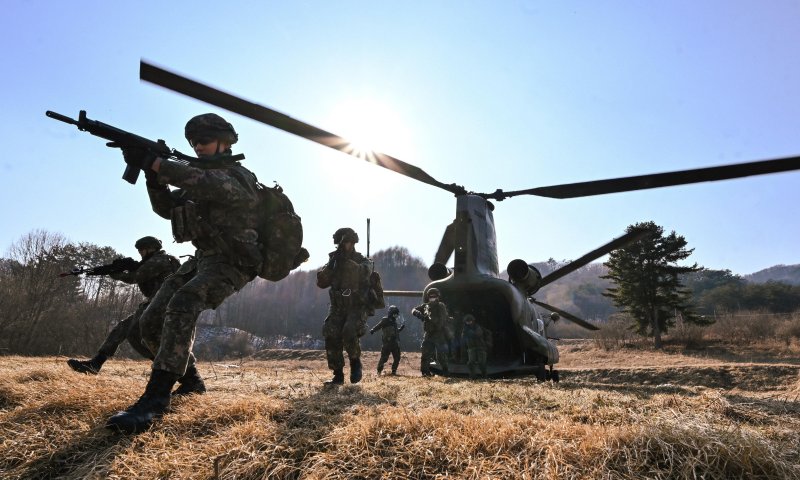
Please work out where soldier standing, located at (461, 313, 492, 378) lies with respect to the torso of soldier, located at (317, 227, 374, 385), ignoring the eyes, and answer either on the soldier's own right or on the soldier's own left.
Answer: on the soldier's own left

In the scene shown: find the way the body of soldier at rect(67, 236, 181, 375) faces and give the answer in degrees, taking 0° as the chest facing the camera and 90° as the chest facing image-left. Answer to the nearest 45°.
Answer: approximately 90°

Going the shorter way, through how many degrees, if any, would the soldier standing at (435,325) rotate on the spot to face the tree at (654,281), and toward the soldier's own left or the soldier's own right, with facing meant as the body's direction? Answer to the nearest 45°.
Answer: approximately 135° to the soldier's own left

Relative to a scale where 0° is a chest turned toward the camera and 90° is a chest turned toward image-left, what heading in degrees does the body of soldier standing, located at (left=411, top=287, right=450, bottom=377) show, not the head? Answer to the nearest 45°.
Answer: approximately 0°

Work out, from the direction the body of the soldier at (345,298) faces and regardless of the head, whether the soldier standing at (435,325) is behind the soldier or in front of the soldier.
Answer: behind

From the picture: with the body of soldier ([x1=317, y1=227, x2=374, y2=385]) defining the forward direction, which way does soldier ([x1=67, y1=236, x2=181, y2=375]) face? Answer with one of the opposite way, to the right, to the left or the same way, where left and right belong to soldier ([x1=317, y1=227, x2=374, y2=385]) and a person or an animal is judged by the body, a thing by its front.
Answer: to the right

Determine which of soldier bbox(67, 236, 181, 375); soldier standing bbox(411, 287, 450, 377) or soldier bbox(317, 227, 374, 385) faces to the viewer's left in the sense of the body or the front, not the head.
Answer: soldier bbox(67, 236, 181, 375)

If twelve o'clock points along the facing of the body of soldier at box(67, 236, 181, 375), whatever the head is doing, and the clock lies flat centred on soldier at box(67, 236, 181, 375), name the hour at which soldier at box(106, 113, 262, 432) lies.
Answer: soldier at box(106, 113, 262, 432) is roughly at 9 o'clock from soldier at box(67, 236, 181, 375).

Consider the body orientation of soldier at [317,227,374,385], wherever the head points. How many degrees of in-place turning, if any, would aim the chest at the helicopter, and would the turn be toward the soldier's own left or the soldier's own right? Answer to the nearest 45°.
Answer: approximately 135° to the soldier's own left

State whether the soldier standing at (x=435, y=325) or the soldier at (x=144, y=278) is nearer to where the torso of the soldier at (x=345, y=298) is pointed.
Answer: the soldier

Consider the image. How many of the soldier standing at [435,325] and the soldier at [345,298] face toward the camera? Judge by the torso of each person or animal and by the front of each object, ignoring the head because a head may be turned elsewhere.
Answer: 2
